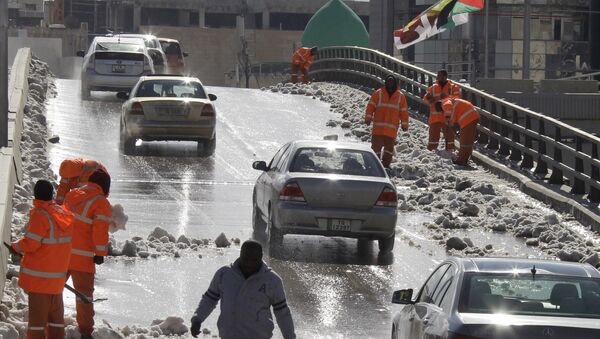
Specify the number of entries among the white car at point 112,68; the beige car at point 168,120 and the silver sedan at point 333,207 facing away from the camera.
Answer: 3

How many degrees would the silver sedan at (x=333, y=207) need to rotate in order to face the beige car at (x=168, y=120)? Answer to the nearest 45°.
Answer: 0° — it already faces it

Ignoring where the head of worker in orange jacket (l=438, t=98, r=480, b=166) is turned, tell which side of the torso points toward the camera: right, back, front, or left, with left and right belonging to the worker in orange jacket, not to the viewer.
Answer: left

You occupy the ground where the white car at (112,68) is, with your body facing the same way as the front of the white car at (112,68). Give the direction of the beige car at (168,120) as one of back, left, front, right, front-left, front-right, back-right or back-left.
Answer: back

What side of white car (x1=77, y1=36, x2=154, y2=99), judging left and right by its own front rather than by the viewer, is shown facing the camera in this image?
back

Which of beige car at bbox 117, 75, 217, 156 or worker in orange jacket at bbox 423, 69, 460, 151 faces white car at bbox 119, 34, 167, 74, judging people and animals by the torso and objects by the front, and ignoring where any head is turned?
beige car at bbox 117, 75, 217, 156

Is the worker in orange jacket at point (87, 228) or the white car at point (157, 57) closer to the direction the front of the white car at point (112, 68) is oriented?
the white car

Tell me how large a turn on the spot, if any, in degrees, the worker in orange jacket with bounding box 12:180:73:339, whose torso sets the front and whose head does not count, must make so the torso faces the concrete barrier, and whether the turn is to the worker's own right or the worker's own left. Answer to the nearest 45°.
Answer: approximately 45° to the worker's own right

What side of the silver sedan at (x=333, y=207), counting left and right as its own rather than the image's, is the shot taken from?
back

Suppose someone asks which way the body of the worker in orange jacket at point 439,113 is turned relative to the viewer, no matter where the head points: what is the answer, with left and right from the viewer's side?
facing the viewer

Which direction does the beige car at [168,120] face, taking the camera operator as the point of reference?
facing away from the viewer

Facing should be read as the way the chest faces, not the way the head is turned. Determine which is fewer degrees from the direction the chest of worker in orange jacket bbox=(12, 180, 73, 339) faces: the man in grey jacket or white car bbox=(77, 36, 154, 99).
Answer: the white car
